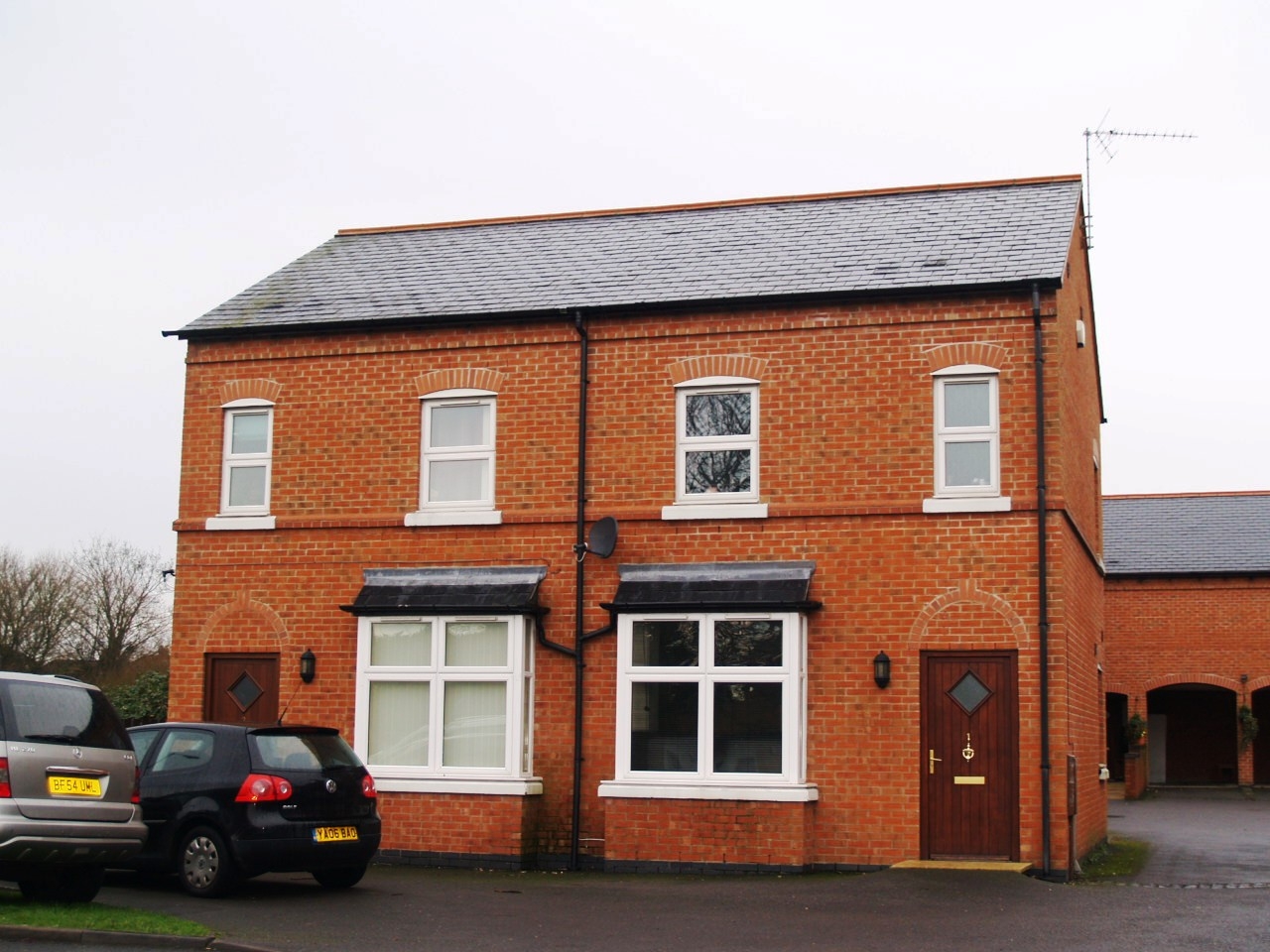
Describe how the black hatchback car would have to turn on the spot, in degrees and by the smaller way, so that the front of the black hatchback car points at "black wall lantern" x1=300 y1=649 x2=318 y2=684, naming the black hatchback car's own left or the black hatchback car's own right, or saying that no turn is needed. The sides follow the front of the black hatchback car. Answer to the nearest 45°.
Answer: approximately 45° to the black hatchback car's own right

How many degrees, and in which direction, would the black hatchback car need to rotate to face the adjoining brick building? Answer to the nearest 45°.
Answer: approximately 90° to its right

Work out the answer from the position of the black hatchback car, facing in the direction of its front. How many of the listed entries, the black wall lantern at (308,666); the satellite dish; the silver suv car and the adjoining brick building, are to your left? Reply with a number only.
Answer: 1

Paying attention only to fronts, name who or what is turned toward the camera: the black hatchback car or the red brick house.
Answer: the red brick house

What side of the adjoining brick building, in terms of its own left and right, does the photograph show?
front

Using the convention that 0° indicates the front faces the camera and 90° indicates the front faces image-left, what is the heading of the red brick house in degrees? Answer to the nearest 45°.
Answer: approximately 0°

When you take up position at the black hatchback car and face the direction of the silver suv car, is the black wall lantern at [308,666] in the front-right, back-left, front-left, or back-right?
back-right

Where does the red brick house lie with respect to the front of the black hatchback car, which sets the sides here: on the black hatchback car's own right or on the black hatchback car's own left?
on the black hatchback car's own right

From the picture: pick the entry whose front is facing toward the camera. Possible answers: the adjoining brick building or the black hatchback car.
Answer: the adjoining brick building

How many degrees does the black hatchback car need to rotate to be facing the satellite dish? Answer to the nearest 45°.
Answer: approximately 90° to its right

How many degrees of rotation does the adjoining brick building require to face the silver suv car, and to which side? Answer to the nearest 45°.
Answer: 0° — it already faces it

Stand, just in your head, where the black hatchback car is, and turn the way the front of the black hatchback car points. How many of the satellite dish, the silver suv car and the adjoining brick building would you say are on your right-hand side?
2

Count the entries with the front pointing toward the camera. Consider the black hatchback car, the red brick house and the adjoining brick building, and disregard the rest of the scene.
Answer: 2

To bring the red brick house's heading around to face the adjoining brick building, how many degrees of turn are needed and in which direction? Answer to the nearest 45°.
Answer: approximately 135° to its left
